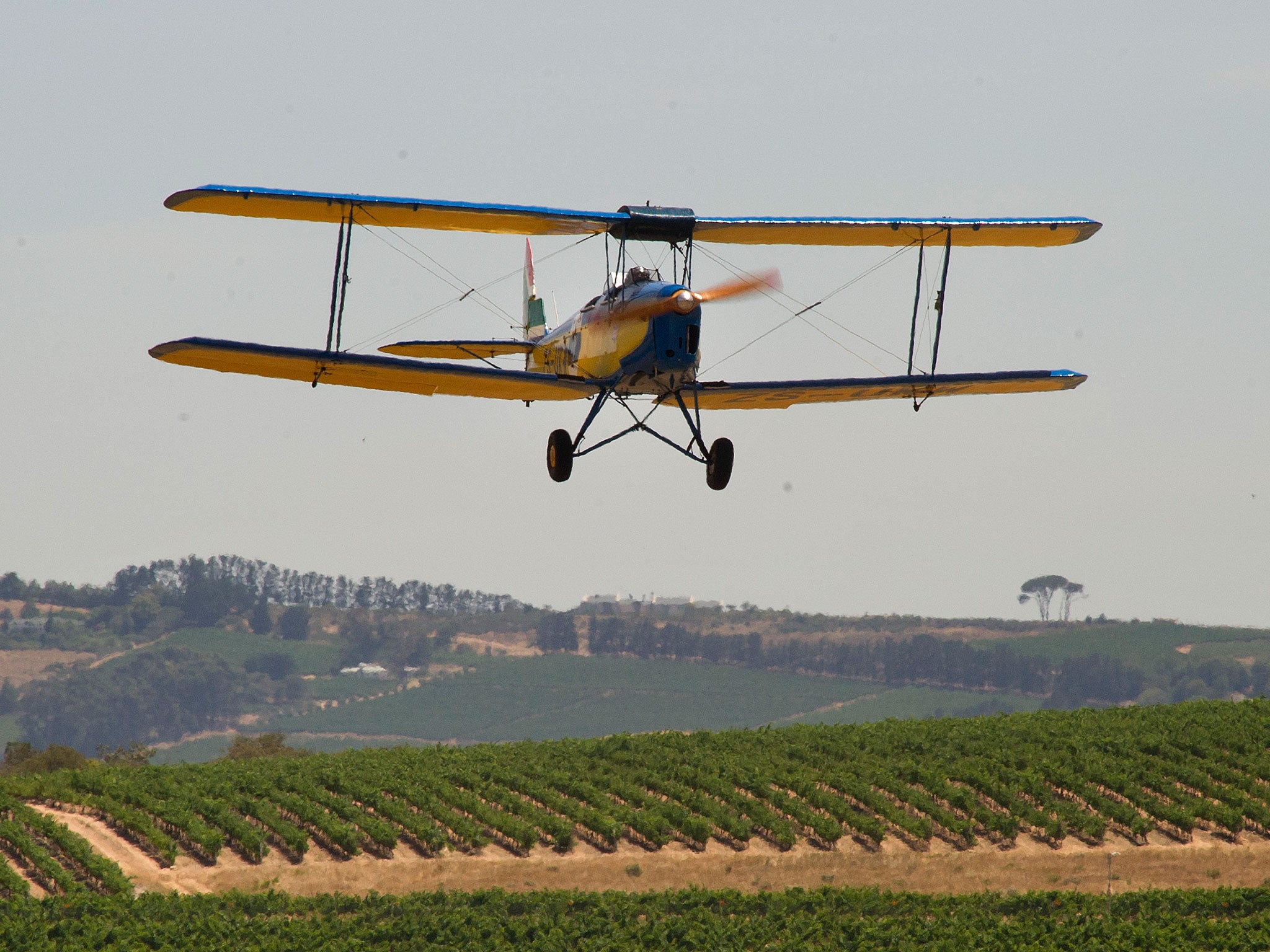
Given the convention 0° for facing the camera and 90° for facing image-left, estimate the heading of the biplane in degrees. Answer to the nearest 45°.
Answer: approximately 0°
